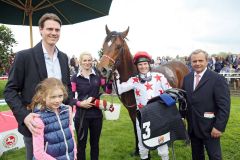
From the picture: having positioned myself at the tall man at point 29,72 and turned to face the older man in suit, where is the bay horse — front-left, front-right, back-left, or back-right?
front-left

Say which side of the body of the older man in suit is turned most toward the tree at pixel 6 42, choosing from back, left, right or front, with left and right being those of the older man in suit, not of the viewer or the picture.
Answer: right

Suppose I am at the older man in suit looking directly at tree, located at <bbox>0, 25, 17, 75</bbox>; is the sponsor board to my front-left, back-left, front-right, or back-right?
front-left

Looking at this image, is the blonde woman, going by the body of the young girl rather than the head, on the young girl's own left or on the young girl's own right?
on the young girl's own left

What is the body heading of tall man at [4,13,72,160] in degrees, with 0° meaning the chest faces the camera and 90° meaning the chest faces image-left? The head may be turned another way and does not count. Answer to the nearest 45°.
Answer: approximately 315°

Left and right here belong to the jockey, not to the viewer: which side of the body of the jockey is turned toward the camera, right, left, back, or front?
front

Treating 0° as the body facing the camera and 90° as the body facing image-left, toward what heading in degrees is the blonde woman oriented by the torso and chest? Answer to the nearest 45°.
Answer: approximately 0°

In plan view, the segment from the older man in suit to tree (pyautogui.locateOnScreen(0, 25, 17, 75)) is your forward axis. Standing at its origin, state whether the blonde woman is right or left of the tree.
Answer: left

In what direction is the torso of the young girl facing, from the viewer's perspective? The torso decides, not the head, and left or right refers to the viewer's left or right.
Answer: facing the viewer and to the right of the viewer

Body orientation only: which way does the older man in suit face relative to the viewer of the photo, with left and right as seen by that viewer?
facing the viewer and to the left of the viewer

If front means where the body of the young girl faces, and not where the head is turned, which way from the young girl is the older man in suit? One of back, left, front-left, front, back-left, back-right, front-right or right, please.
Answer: front-left

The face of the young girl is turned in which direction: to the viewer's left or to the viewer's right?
to the viewer's right

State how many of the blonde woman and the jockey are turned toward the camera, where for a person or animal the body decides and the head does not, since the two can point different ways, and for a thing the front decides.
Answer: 2

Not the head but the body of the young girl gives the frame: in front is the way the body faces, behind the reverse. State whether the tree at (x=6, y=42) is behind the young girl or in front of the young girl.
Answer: behind
